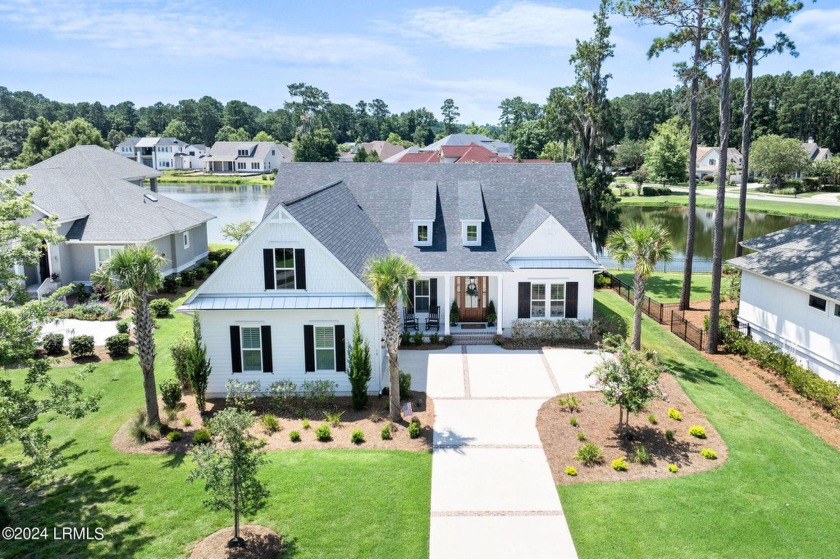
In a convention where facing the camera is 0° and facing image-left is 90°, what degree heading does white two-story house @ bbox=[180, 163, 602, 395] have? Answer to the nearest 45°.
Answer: approximately 0°

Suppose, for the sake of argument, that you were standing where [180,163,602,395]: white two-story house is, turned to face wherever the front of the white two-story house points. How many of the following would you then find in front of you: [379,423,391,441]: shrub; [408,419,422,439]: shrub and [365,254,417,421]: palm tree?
3

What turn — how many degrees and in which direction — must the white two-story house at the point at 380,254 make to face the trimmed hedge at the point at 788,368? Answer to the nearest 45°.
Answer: approximately 45° to its left

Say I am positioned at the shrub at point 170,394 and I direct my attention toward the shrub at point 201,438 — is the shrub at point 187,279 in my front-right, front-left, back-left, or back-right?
back-left

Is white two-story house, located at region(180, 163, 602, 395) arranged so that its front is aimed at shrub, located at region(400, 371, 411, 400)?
yes

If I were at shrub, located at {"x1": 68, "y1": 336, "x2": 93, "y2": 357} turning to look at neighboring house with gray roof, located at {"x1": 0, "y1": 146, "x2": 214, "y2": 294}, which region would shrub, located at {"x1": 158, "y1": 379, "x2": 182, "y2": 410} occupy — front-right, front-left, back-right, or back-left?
back-right

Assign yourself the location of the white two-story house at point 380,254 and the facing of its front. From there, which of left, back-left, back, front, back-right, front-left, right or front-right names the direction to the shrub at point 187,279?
back-right

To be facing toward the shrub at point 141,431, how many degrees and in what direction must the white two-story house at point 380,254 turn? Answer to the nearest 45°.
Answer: approximately 45° to its right

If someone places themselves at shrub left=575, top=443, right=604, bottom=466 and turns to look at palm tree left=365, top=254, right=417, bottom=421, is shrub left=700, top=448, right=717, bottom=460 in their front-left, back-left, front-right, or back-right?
back-right

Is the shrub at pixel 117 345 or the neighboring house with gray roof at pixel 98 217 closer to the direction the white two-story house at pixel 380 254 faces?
the shrub

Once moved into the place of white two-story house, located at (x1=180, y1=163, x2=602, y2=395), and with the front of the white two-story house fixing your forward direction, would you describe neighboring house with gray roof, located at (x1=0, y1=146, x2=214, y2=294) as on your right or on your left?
on your right

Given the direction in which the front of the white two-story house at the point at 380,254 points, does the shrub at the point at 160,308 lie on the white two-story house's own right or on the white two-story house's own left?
on the white two-story house's own right
